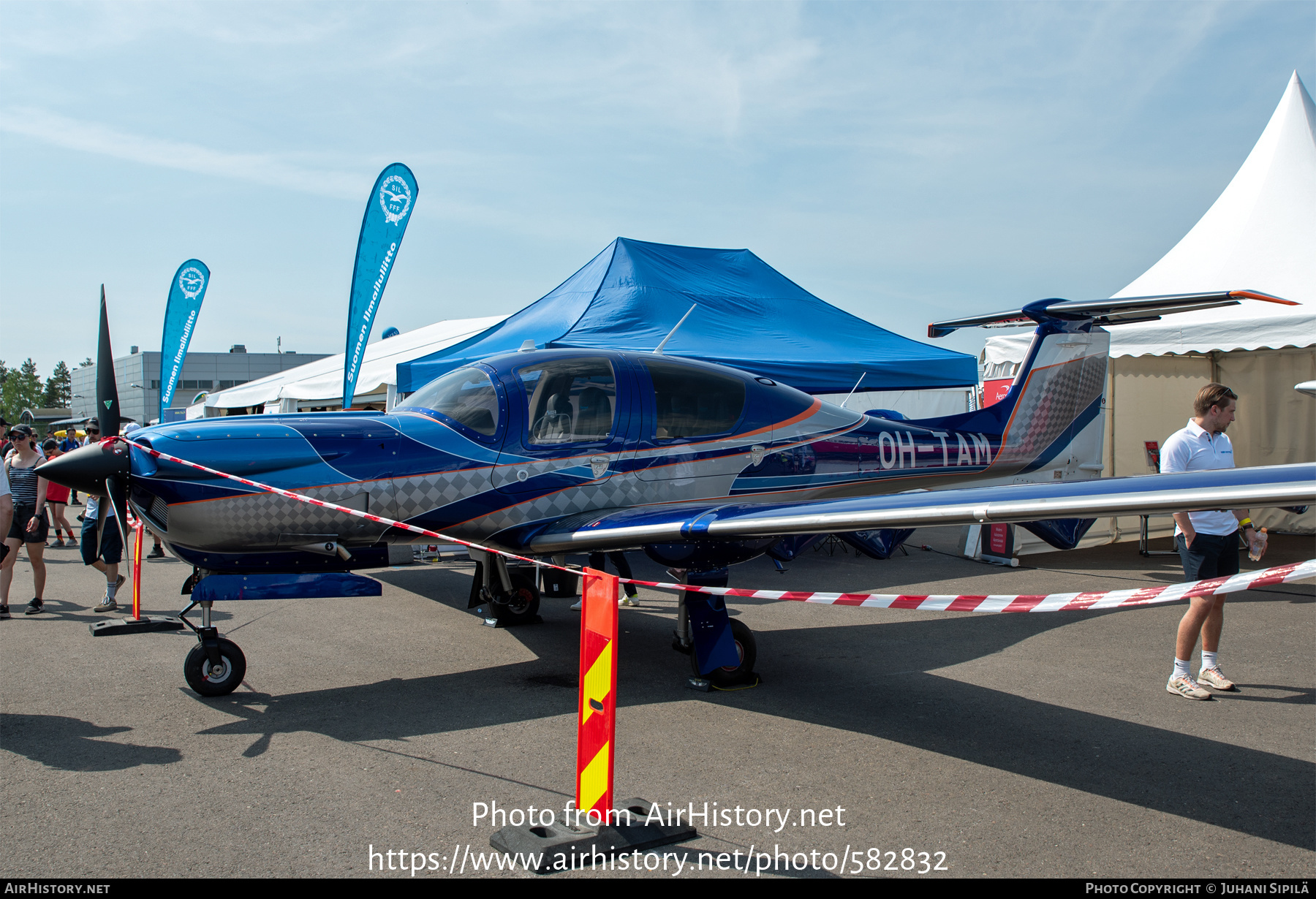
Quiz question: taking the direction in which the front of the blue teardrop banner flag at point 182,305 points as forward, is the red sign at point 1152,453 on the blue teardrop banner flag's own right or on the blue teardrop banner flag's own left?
on the blue teardrop banner flag's own left

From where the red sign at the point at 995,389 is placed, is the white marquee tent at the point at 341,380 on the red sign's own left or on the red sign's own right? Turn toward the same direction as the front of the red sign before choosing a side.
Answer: on the red sign's own right

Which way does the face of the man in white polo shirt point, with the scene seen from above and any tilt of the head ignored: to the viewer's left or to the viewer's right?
to the viewer's right

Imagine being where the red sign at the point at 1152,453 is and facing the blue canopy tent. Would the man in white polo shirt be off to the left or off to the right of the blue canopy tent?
left

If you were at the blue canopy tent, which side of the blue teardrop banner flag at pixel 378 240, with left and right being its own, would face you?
left

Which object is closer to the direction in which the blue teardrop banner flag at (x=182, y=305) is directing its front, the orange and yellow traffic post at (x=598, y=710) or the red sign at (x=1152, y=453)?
the orange and yellow traffic post

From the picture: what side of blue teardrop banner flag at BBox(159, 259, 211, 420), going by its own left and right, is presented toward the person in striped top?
front

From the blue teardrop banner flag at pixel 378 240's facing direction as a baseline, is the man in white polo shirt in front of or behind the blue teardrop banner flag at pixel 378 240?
in front

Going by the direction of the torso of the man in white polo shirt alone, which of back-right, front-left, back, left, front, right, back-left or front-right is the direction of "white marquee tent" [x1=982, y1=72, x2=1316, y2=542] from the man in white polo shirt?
back-left
